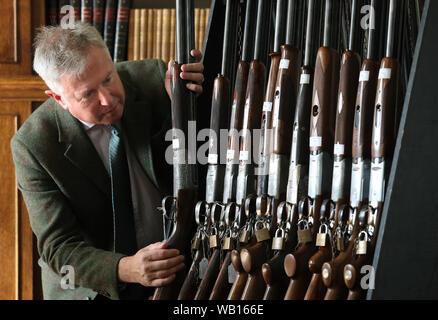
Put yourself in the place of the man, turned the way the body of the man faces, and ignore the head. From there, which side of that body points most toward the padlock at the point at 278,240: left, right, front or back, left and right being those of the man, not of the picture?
front

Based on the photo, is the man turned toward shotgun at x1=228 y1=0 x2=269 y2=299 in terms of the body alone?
yes

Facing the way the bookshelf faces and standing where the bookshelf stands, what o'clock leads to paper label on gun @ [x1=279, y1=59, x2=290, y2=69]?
The paper label on gun is roughly at 11 o'clock from the bookshelf.

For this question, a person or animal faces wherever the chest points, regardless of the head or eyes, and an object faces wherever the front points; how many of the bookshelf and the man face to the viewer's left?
0

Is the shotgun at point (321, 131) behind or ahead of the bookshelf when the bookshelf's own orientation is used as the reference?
ahead

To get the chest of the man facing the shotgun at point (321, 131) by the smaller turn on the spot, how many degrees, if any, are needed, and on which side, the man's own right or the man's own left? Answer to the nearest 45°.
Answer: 0° — they already face it

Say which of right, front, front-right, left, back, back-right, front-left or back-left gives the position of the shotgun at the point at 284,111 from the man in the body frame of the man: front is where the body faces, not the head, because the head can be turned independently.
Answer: front

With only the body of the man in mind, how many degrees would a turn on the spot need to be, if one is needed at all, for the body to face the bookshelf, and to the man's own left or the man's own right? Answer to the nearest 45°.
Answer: approximately 135° to the man's own left

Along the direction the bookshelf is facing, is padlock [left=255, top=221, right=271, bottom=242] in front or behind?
in front

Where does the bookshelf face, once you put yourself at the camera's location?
facing the viewer

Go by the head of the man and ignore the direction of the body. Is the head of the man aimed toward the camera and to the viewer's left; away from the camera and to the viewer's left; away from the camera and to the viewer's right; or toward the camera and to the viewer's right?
toward the camera and to the viewer's right

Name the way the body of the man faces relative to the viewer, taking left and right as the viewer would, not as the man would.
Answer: facing the viewer and to the right of the viewer

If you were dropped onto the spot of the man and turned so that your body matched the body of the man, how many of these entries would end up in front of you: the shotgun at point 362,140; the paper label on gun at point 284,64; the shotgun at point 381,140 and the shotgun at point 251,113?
4

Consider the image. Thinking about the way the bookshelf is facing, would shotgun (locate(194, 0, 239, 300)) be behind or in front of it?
in front

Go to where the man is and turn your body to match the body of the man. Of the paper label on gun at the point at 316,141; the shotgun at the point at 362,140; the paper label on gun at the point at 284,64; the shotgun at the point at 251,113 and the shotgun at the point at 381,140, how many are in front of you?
5

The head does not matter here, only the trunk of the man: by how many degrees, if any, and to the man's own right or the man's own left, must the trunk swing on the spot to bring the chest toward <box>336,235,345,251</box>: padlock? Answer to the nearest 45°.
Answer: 0° — they already face it
